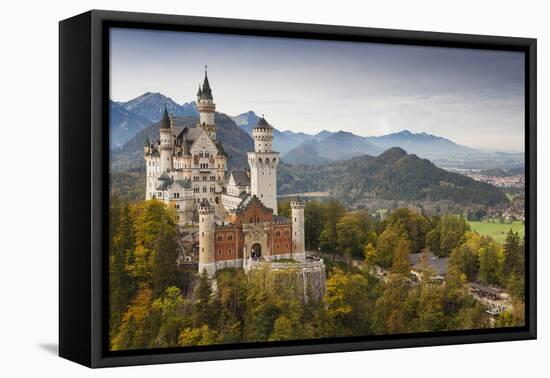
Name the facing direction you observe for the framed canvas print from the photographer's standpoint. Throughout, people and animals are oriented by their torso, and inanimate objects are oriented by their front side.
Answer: facing the viewer and to the right of the viewer
